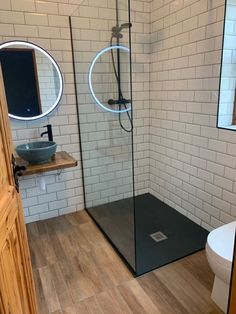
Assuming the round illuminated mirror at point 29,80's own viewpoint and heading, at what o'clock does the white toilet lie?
The white toilet is roughly at 11 o'clock from the round illuminated mirror.

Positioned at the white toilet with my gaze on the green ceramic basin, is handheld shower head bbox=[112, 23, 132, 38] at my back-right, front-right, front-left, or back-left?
front-right

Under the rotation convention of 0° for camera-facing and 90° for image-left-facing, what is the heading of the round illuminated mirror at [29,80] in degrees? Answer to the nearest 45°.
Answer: approximately 0°

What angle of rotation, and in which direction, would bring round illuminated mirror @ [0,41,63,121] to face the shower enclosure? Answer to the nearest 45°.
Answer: approximately 45° to its left

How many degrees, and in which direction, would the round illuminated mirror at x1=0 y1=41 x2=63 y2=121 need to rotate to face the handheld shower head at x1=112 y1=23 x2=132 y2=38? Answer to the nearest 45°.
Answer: approximately 45° to its left

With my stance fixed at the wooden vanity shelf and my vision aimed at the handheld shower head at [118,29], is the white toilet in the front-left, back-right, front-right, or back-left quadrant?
front-right
